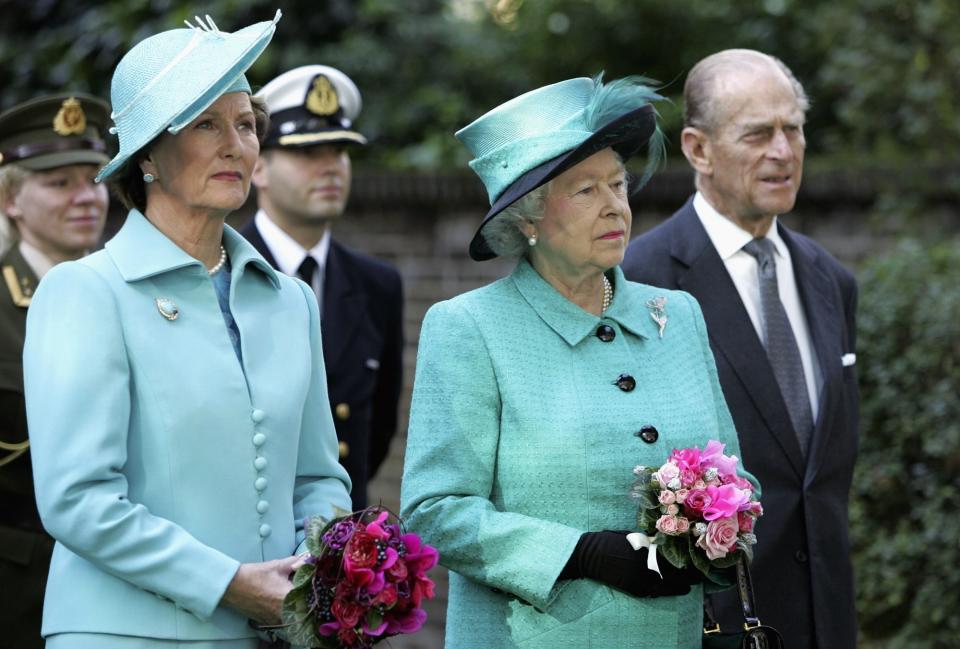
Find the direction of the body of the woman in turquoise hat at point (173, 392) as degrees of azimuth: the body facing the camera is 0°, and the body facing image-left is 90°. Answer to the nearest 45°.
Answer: approximately 315°

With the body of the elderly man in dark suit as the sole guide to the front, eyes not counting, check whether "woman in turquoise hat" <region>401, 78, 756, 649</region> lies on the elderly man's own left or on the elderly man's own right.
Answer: on the elderly man's own right

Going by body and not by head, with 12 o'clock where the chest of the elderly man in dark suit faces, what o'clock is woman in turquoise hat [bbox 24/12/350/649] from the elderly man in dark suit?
The woman in turquoise hat is roughly at 3 o'clock from the elderly man in dark suit.

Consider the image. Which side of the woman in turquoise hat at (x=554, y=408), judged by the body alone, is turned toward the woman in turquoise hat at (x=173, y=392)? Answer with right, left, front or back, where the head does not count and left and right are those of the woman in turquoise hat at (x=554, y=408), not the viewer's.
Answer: right

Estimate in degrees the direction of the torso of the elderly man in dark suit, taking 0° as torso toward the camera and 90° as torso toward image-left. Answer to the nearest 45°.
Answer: approximately 315°

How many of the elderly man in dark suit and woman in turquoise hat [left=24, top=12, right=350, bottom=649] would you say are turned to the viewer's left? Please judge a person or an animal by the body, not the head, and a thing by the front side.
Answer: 0

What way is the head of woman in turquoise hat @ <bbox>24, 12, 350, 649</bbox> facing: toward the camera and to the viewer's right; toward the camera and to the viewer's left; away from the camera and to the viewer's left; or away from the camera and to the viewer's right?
toward the camera and to the viewer's right

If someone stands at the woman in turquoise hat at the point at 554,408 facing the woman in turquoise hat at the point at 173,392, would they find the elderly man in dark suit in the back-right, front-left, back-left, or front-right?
back-right
